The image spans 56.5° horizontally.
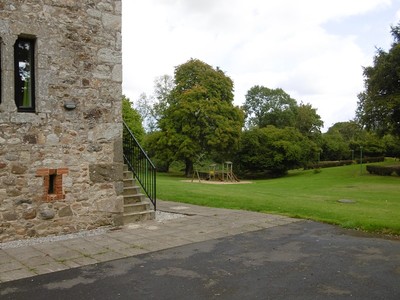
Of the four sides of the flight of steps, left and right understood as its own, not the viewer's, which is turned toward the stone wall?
right

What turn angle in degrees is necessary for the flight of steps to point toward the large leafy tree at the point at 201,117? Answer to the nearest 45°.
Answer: approximately 135° to its left

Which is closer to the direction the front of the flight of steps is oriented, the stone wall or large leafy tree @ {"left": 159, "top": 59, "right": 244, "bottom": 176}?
the stone wall

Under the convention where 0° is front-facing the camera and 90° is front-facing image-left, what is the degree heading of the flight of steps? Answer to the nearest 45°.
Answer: approximately 315°
